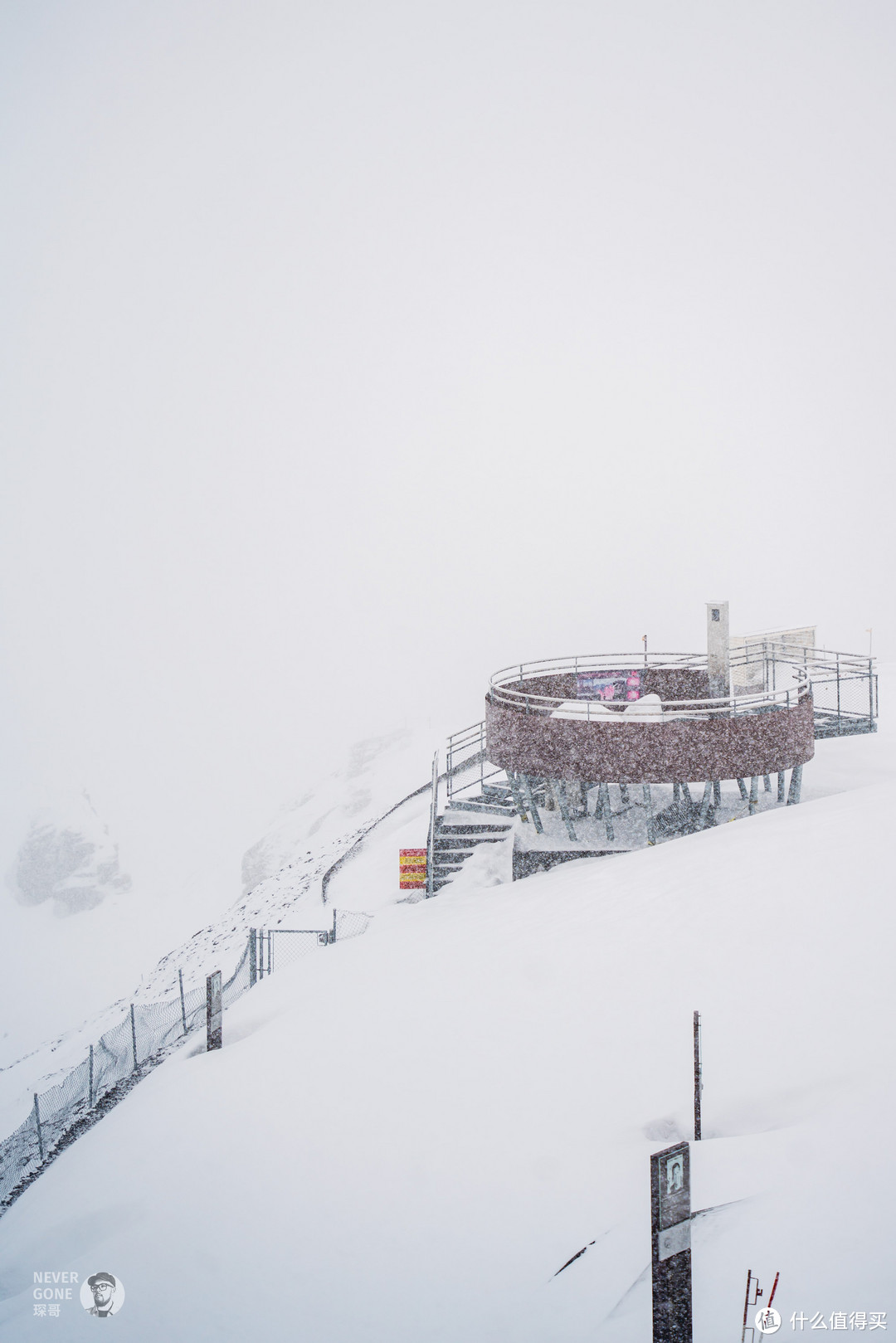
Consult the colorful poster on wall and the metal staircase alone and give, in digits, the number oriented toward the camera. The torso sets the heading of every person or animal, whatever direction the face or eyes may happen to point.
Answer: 2

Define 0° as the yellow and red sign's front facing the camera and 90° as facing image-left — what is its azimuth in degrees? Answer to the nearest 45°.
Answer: approximately 0°

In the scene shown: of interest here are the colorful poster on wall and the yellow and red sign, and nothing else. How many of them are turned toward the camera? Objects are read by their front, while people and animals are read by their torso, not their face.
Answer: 2

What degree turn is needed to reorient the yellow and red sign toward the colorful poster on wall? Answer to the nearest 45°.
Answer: approximately 135° to its left

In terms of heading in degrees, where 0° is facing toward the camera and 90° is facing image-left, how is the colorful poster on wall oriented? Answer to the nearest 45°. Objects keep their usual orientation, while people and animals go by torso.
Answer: approximately 0°
